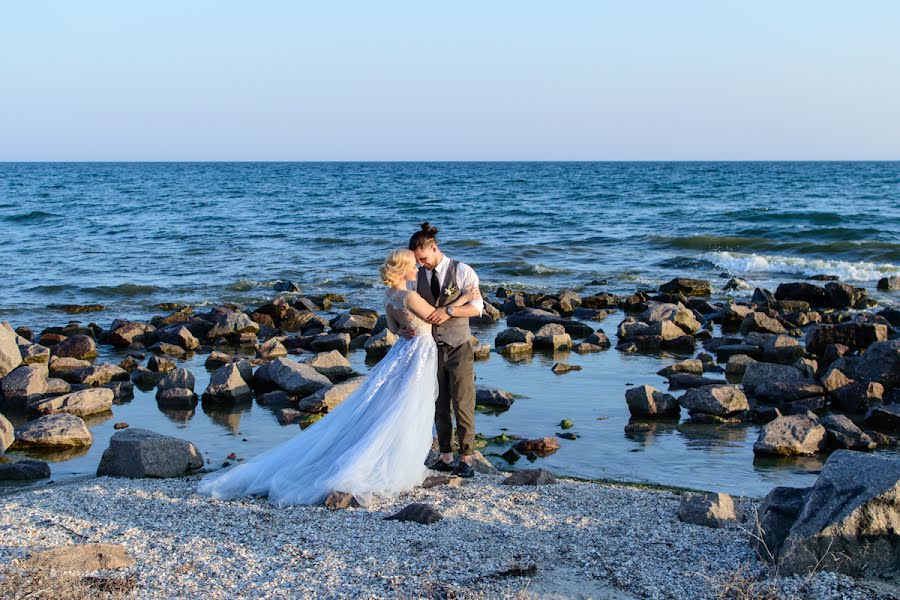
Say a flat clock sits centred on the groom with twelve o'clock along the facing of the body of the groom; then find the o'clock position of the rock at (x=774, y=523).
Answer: The rock is roughly at 9 o'clock from the groom.

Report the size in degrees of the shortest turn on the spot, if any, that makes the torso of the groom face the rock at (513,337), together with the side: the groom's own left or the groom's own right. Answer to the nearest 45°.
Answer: approximately 135° to the groom's own right

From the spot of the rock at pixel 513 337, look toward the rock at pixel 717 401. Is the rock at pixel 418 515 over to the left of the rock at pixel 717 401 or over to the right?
right

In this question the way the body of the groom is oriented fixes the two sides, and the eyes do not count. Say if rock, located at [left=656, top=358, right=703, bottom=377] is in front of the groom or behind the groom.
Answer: behind

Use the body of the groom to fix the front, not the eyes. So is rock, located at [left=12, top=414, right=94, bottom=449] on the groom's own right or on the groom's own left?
on the groom's own right

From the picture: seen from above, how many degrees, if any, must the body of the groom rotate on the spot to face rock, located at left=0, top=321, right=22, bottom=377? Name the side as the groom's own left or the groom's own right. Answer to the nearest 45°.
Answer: approximately 90° to the groom's own right

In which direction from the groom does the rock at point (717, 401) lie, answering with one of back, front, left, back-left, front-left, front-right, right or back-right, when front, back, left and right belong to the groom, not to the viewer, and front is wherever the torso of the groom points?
back

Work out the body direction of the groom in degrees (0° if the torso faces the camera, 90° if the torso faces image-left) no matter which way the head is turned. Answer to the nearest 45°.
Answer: approximately 45°

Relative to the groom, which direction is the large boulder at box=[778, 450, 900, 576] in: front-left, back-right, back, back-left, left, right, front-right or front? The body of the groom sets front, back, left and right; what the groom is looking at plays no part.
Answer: left

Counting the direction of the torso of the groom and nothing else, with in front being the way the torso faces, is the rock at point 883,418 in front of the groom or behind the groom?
behind

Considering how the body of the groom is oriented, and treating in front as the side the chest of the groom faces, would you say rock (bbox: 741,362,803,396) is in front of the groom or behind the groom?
behind

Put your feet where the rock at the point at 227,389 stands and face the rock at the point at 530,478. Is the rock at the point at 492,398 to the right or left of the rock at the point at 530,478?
left

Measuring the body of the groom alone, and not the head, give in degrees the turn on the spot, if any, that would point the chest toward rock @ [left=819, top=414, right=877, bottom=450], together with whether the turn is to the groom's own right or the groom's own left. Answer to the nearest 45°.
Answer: approximately 135° to the groom's own left

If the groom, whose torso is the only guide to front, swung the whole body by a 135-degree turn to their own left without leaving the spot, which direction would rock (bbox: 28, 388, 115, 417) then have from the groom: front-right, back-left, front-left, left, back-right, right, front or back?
back-left

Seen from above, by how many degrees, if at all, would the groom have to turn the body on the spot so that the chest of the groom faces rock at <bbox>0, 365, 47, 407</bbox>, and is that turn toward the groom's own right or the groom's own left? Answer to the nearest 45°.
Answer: approximately 90° to the groom's own right
